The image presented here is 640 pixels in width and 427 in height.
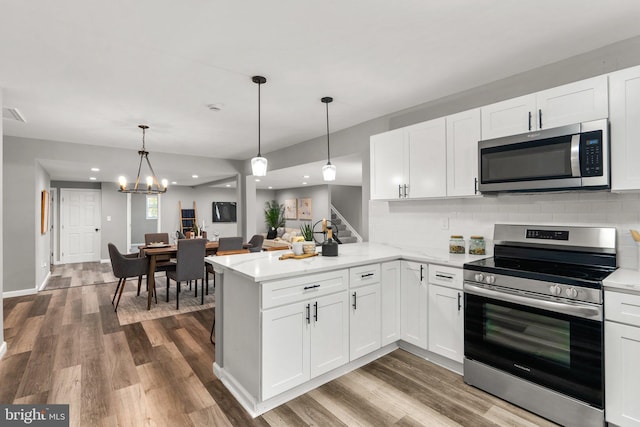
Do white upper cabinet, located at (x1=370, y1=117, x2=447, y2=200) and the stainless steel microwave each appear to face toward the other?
no

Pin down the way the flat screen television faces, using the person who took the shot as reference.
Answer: facing the viewer

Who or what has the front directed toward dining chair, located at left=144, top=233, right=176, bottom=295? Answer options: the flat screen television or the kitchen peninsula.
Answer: the flat screen television

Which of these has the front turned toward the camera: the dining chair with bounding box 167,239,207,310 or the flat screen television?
the flat screen television

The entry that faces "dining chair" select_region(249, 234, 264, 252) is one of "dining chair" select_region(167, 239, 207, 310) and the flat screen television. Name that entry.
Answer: the flat screen television

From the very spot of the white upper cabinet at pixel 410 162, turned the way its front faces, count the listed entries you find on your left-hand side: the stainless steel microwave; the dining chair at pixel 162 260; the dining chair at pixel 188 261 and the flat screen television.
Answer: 1

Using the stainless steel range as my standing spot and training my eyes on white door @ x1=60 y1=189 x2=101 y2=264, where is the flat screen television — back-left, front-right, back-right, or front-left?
front-right

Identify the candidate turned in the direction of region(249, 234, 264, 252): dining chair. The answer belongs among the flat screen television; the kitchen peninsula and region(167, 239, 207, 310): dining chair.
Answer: the flat screen television

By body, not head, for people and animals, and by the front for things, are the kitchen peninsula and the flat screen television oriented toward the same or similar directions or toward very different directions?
same or similar directions

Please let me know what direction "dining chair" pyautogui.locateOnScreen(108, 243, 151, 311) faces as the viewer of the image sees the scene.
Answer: facing away from the viewer and to the right of the viewer

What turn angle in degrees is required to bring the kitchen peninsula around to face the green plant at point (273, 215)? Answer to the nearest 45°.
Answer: approximately 135° to its left

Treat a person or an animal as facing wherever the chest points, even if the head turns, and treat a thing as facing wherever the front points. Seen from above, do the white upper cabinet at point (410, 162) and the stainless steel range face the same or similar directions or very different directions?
same or similar directions

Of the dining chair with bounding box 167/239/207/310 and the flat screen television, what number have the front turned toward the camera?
1

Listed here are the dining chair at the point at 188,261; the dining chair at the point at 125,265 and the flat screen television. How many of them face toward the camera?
1

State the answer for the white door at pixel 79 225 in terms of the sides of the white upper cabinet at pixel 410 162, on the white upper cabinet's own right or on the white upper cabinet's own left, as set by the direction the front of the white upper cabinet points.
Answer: on the white upper cabinet's own right

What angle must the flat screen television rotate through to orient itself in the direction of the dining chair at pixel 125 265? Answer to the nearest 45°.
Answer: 0° — it already faces it

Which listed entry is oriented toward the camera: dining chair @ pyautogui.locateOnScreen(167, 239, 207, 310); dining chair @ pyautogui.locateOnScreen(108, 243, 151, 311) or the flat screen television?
the flat screen television

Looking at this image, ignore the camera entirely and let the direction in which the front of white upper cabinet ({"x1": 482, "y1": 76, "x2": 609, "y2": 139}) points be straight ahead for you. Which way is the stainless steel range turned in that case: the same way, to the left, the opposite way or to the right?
the same way
